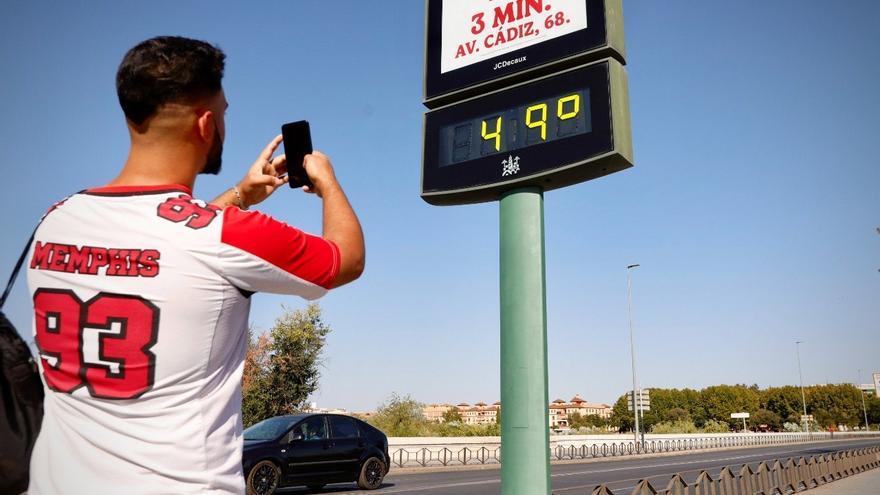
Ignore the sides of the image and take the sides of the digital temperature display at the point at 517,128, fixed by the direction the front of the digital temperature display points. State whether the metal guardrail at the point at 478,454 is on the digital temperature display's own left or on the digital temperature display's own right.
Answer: on the digital temperature display's own right

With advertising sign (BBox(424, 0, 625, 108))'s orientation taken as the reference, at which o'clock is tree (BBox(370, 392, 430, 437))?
The tree is roughly at 4 o'clock from the advertising sign.

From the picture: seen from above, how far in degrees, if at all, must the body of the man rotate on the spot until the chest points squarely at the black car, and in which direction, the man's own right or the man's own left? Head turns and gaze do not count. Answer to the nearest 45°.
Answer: approximately 45° to the man's own left

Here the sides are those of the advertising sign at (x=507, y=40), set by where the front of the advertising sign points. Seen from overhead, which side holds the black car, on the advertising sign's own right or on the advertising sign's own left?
on the advertising sign's own right

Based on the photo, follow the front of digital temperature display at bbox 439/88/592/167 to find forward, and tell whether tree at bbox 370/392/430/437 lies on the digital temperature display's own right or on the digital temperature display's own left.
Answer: on the digital temperature display's own right

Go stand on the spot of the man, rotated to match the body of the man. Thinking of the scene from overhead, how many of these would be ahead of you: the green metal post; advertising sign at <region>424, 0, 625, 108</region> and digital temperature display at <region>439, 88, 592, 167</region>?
3

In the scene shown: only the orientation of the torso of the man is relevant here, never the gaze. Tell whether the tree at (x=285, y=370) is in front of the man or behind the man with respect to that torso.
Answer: in front

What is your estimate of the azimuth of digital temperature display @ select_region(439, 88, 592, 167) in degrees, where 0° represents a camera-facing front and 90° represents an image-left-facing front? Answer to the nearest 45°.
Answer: approximately 45°

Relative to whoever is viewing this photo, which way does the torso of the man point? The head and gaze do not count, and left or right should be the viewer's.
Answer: facing away from the viewer and to the right of the viewer

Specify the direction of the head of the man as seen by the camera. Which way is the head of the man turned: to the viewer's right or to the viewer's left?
to the viewer's right
